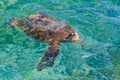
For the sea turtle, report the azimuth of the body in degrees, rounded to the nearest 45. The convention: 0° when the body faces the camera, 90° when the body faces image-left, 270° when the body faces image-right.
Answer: approximately 270°
